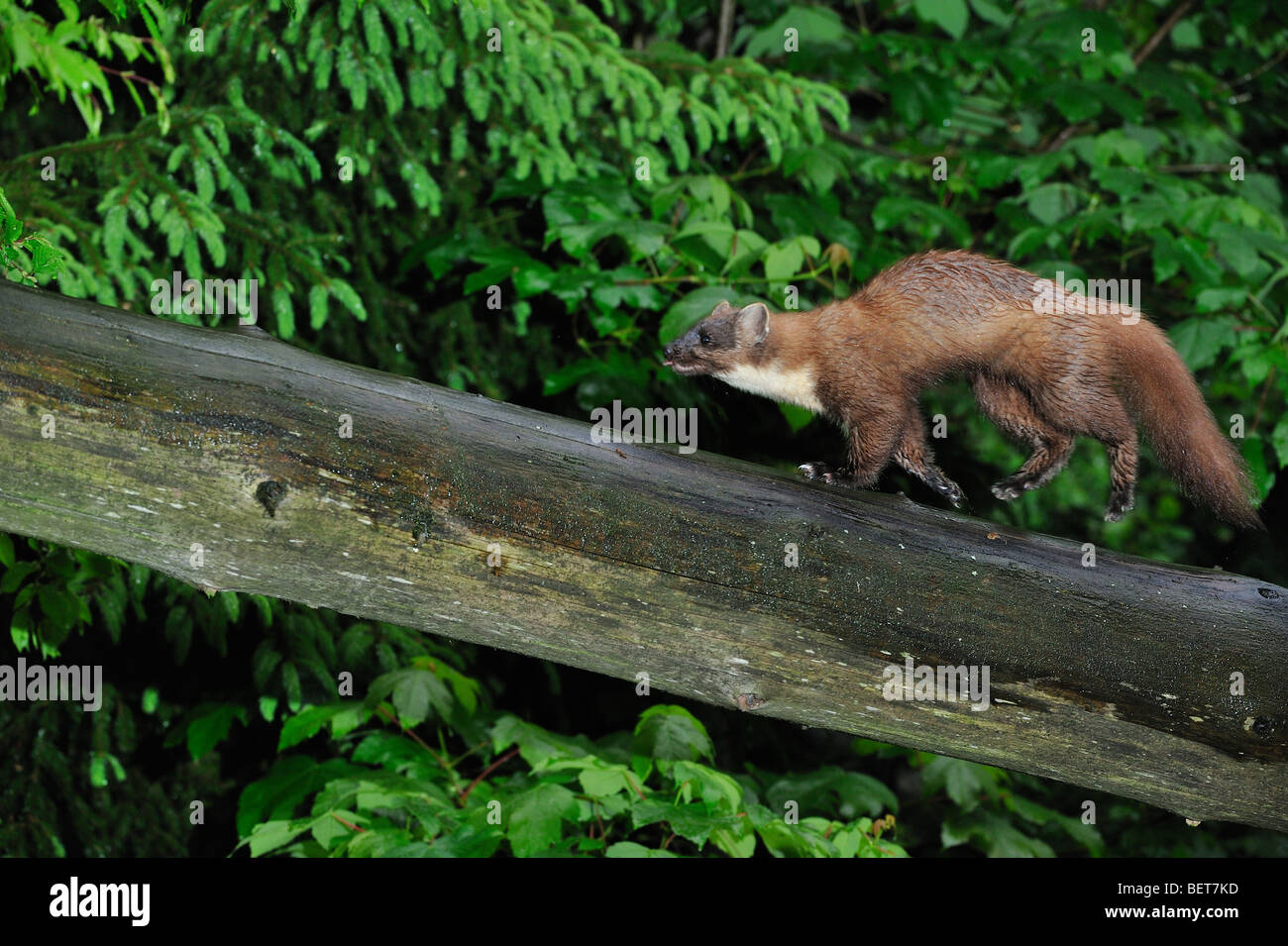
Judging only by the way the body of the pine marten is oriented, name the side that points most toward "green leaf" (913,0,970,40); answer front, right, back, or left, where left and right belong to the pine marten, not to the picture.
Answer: right

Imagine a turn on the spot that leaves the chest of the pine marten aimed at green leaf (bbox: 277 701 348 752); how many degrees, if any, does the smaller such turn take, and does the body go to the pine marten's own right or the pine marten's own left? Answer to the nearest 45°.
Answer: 0° — it already faces it

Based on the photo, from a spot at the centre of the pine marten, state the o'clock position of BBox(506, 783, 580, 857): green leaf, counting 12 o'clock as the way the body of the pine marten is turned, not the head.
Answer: The green leaf is roughly at 11 o'clock from the pine marten.

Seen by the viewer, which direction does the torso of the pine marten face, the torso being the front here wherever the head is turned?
to the viewer's left

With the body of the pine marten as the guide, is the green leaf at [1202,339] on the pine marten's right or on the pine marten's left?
on the pine marten's right
